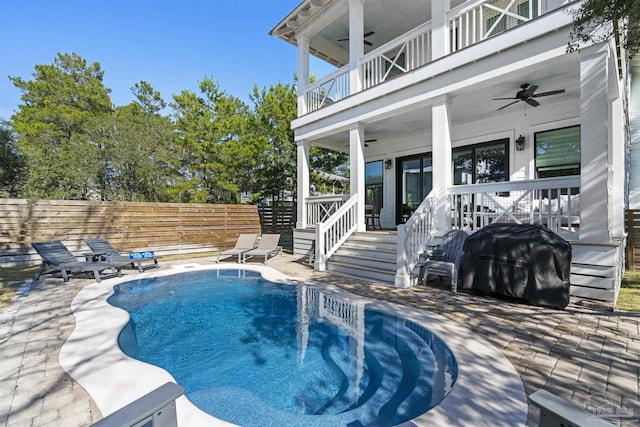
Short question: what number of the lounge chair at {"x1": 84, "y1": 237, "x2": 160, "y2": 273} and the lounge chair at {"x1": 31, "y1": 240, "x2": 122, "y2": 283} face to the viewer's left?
0

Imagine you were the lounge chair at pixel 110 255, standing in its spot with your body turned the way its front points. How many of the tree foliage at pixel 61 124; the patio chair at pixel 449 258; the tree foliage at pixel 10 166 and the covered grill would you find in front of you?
2

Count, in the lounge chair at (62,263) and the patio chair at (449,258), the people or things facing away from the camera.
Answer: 0

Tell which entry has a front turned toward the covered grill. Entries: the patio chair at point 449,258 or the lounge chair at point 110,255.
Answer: the lounge chair

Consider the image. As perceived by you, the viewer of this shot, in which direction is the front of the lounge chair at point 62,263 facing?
facing the viewer and to the right of the viewer

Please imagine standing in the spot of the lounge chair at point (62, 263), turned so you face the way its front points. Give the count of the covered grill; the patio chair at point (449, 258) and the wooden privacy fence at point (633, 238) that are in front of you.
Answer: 3

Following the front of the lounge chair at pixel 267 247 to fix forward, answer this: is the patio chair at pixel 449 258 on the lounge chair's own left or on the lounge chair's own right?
on the lounge chair's own left

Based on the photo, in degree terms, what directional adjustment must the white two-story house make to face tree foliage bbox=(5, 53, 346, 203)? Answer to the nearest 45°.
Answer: approximately 45° to its right

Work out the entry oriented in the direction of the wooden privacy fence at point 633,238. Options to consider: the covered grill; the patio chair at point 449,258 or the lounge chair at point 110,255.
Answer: the lounge chair

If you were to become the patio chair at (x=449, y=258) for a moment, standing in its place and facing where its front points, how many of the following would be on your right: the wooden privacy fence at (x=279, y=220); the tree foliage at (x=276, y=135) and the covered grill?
2

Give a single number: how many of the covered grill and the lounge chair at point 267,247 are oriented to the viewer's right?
0

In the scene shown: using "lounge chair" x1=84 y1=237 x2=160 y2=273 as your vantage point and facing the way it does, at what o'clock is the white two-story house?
The white two-story house is roughly at 12 o'clock from the lounge chair.

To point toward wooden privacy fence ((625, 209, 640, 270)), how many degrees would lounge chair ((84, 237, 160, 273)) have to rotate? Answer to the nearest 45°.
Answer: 0° — it already faces it

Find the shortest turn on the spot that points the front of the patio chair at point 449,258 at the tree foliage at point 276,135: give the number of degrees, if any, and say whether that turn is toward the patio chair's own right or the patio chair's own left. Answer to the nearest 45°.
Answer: approximately 90° to the patio chair's own right

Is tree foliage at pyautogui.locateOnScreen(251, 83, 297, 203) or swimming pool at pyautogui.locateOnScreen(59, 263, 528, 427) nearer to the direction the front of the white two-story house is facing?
the swimming pool
